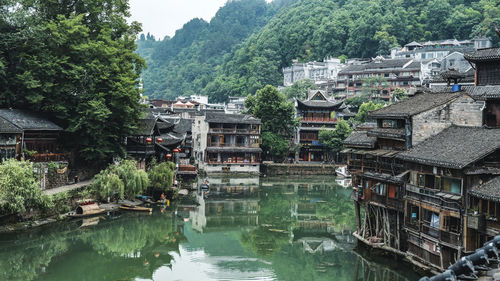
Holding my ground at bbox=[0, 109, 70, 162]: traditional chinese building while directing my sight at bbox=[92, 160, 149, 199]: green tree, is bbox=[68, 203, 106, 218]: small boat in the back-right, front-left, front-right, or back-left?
front-right

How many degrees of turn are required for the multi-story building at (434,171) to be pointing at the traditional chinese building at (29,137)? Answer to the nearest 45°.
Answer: approximately 45° to its right

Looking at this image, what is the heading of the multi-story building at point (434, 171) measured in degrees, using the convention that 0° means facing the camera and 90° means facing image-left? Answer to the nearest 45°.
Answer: approximately 45°

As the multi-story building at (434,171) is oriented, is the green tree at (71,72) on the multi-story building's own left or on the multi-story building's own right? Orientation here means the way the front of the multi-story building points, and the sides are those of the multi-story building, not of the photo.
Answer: on the multi-story building's own right

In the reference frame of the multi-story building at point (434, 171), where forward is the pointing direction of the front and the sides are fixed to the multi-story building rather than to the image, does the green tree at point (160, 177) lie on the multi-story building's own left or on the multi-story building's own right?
on the multi-story building's own right

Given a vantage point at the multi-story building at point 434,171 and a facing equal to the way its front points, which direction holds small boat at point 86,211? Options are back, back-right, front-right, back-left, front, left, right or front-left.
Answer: front-right
